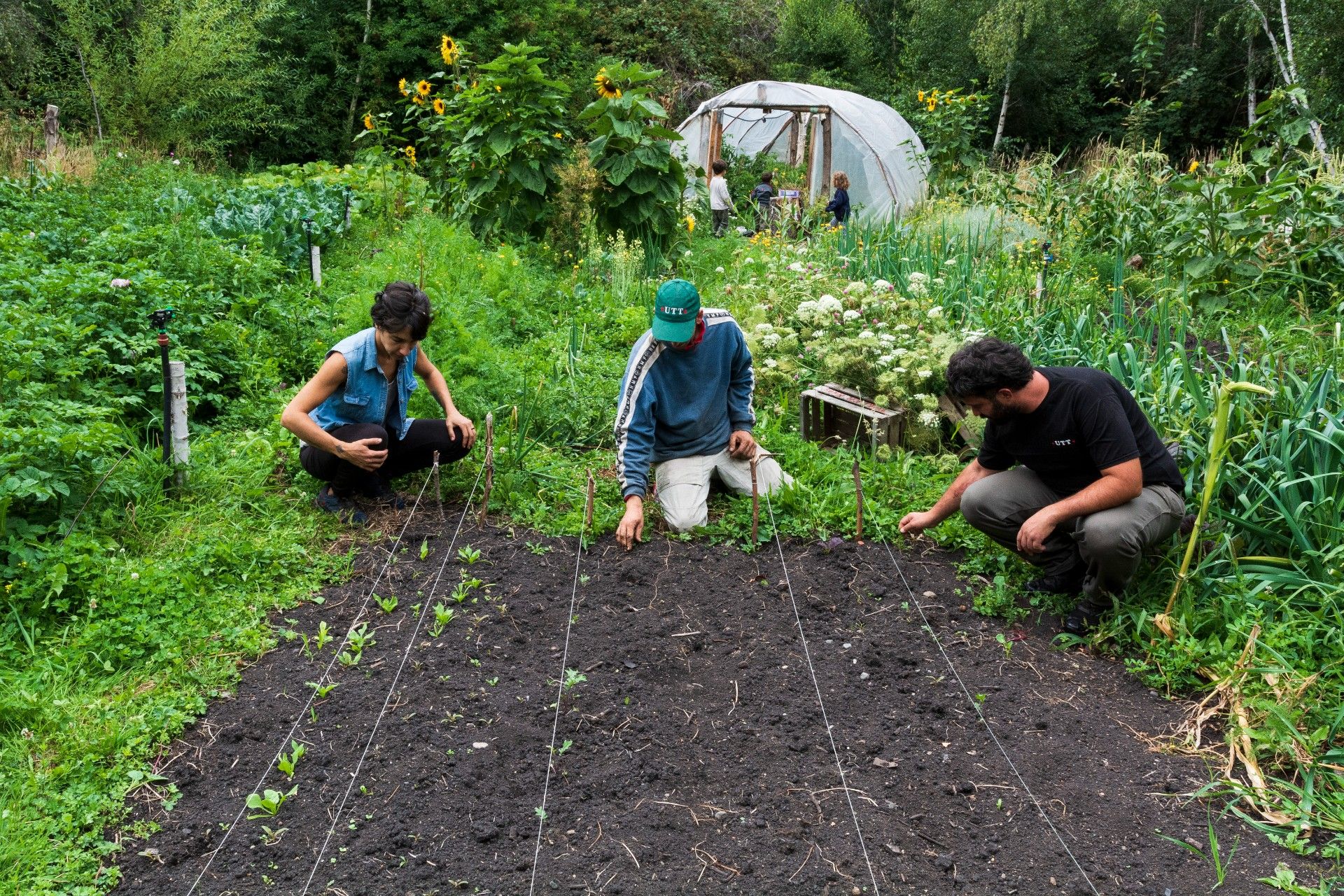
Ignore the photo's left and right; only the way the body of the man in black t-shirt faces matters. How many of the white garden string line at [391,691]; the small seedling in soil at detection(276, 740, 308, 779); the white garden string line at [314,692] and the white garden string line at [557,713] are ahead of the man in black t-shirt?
4

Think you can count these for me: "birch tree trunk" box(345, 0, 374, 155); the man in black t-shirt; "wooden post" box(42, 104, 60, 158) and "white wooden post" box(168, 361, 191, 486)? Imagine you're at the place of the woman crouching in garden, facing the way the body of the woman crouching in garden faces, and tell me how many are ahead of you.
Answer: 1

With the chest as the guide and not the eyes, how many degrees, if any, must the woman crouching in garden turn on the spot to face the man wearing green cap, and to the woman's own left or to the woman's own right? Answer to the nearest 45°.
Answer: approximately 45° to the woman's own left

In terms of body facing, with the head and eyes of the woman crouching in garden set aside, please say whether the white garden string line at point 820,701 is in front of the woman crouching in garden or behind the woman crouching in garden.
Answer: in front

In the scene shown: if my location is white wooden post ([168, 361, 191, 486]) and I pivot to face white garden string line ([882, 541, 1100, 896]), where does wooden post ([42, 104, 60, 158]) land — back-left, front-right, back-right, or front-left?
back-left

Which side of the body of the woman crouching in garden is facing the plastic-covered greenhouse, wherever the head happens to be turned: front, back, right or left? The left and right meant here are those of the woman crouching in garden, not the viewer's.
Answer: left

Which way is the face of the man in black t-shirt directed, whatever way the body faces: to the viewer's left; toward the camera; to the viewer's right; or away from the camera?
to the viewer's left

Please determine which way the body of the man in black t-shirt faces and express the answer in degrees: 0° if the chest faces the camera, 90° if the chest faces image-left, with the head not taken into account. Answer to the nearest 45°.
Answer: approximately 45°

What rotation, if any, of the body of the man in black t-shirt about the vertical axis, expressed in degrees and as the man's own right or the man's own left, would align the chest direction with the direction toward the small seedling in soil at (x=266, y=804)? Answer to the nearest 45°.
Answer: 0° — they already face it

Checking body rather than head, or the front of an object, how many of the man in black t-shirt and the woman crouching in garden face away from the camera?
0

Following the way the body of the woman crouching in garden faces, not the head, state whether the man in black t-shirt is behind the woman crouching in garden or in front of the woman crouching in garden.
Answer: in front

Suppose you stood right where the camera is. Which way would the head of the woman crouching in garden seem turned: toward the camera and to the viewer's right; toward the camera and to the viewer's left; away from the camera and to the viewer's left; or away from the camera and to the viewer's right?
toward the camera and to the viewer's right

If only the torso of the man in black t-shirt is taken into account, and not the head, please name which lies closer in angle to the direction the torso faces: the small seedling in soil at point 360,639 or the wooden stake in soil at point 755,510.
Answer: the small seedling in soil

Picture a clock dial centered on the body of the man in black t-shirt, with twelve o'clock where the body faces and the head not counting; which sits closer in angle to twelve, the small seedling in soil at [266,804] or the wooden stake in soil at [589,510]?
the small seedling in soil

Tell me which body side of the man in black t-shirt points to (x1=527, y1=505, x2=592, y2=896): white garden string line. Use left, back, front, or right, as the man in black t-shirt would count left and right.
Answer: front
